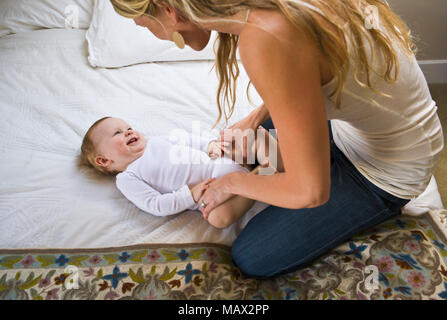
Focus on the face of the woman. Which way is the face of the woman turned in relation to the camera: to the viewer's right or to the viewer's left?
to the viewer's left

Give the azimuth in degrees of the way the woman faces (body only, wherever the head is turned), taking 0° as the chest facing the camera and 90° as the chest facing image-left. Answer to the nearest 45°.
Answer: approximately 90°

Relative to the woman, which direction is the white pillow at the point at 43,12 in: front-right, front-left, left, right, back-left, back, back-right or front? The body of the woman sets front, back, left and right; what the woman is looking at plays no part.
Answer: front-right
